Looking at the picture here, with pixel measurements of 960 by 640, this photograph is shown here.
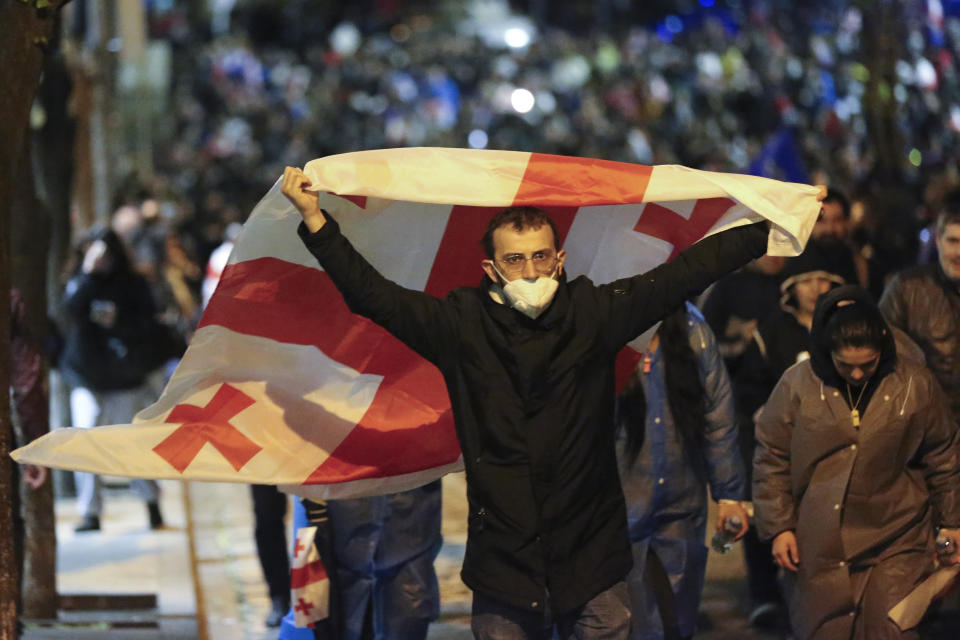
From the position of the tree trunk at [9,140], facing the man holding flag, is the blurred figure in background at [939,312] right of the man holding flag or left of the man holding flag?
left

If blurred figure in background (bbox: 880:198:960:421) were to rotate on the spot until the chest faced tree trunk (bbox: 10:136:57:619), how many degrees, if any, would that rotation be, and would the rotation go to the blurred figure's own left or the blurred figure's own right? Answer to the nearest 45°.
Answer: approximately 90° to the blurred figure's own right

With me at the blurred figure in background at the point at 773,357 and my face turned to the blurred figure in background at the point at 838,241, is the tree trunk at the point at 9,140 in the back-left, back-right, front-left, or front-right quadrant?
back-left

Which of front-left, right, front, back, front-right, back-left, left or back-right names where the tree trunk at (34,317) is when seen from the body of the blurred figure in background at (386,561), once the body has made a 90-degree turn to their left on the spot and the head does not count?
back-left

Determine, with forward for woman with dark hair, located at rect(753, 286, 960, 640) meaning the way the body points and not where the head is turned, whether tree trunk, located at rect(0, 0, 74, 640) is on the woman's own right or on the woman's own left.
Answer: on the woman's own right

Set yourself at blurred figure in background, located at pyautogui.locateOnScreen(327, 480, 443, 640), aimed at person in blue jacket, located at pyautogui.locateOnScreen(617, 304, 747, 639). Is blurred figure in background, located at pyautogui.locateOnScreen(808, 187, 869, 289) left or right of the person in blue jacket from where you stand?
left

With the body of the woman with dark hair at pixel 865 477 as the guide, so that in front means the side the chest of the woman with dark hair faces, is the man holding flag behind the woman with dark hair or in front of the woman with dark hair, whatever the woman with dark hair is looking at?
in front
